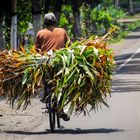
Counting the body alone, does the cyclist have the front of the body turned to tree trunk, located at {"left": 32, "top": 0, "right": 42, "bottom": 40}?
yes

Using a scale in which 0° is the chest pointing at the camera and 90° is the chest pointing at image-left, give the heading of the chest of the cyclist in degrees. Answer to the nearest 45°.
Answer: approximately 180°

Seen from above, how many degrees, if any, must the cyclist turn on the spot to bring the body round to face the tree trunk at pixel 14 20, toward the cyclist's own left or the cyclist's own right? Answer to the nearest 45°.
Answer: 0° — they already face it
